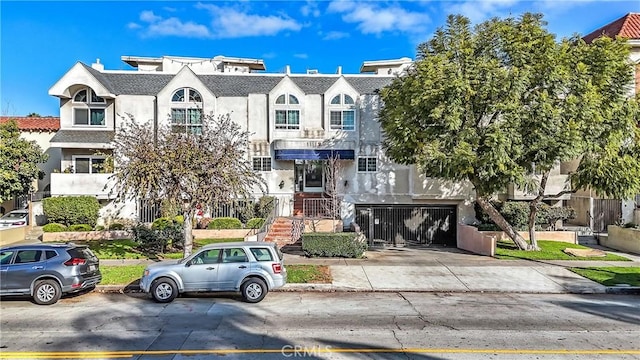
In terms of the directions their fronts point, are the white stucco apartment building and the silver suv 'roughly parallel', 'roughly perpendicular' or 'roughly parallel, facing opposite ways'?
roughly perpendicular

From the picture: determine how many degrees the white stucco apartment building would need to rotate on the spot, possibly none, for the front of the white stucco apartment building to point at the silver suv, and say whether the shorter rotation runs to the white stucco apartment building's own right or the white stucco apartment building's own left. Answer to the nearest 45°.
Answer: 0° — it already faces it

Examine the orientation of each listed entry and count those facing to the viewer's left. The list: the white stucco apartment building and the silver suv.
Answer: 1

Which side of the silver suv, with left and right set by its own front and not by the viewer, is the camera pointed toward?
left

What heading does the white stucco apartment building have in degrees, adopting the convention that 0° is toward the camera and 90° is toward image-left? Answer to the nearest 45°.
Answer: approximately 0°

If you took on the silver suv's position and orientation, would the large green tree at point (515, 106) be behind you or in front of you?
behind
